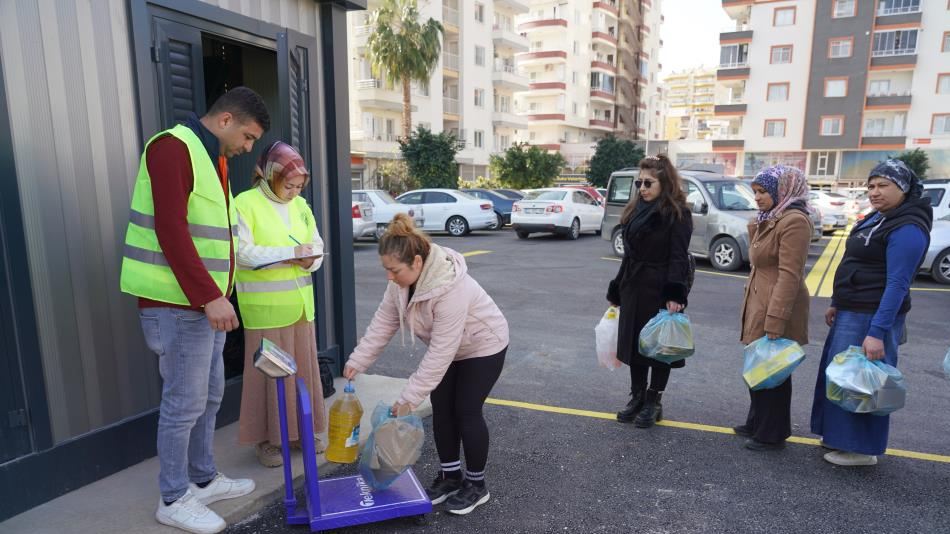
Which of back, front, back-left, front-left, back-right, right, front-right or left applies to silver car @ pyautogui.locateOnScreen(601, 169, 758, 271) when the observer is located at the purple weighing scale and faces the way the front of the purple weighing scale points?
front-left

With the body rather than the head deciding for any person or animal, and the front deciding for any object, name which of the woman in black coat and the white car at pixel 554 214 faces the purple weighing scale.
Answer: the woman in black coat

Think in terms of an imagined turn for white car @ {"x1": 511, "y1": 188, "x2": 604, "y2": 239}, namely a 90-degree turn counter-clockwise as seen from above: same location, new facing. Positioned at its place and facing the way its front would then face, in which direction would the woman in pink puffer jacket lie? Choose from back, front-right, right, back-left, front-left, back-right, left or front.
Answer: back-left

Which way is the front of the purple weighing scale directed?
to the viewer's right

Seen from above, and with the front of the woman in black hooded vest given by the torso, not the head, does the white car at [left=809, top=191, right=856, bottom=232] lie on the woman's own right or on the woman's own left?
on the woman's own right

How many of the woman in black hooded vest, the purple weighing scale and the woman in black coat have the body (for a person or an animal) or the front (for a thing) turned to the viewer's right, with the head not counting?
1

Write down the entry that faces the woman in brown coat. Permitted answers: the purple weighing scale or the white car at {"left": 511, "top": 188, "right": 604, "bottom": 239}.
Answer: the purple weighing scale

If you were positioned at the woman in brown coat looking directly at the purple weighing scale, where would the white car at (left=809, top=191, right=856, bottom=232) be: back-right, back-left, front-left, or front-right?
back-right

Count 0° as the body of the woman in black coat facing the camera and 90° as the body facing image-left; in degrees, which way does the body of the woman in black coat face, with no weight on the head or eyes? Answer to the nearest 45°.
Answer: approximately 45°

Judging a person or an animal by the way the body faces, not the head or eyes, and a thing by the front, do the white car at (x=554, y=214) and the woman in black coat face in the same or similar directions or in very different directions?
very different directions

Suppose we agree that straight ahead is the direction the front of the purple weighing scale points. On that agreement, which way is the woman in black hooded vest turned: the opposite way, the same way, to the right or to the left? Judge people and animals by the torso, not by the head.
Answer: the opposite way

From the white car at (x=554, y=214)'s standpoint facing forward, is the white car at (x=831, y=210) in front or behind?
in front

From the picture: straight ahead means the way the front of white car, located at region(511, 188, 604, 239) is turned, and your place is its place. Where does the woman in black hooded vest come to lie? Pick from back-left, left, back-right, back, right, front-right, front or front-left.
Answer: back-right

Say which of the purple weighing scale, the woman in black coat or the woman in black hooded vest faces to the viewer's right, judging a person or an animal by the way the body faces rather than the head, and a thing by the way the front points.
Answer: the purple weighing scale

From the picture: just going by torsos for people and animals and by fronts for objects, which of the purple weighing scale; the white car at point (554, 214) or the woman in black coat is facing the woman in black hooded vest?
the purple weighing scale

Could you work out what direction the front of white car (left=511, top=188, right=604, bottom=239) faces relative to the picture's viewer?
facing away from the viewer and to the right of the viewer

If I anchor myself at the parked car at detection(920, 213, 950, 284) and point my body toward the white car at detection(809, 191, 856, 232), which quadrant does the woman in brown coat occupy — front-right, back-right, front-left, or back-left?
back-left

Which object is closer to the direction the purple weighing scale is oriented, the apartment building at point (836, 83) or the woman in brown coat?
the woman in brown coat
